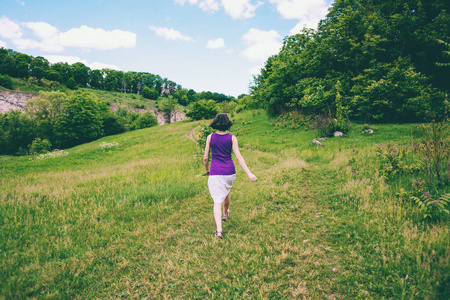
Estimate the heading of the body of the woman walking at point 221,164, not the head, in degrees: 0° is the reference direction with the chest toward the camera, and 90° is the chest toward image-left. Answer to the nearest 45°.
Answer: approximately 180°

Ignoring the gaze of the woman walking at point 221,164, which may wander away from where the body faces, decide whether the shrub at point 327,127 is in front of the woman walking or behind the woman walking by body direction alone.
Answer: in front

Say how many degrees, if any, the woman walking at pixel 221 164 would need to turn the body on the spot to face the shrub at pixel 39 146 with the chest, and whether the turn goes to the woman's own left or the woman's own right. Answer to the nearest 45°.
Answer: approximately 45° to the woman's own left

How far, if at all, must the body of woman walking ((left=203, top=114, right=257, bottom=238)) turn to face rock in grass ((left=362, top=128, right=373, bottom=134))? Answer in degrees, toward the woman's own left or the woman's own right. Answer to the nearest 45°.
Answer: approximately 45° to the woman's own right
